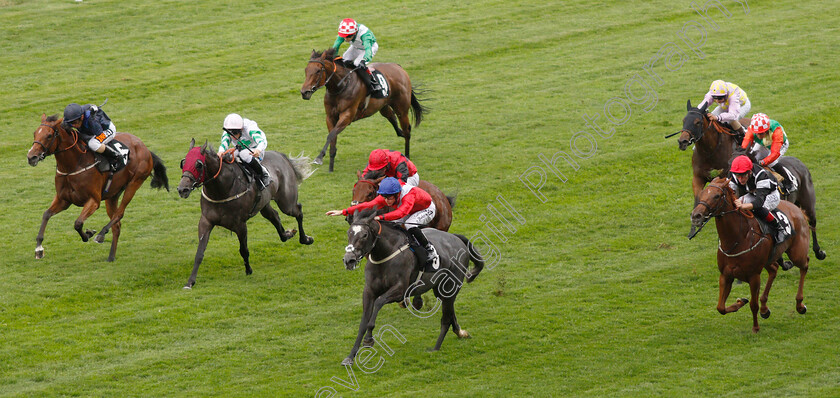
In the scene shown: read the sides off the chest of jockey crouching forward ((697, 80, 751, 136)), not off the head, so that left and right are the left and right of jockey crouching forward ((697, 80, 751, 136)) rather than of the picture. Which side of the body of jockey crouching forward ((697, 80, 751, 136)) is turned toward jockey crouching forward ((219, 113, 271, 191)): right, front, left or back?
front

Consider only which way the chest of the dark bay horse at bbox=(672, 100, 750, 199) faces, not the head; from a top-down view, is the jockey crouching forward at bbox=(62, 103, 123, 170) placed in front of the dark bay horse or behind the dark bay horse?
in front

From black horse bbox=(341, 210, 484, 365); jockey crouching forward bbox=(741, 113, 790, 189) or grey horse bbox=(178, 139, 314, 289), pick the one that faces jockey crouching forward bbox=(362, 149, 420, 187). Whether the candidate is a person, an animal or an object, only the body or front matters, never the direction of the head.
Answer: jockey crouching forward bbox=(741, 113, 790, 189)

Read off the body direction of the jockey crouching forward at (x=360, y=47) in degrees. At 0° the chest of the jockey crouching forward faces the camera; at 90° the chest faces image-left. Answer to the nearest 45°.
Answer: approximately 45°

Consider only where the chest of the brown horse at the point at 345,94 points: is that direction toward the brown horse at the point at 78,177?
yes

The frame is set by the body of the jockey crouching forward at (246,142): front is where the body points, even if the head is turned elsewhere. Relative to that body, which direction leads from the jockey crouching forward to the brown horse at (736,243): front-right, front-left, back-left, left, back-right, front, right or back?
left

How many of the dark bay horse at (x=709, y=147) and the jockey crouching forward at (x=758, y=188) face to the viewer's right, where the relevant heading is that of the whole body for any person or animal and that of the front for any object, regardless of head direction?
0

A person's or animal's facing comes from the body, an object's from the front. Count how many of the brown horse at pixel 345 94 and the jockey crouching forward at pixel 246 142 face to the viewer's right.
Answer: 0

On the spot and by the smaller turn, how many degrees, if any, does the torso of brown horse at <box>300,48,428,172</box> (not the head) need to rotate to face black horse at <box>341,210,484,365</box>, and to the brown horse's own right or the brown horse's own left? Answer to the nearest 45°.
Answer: approximately 45° to the brown horse's own left

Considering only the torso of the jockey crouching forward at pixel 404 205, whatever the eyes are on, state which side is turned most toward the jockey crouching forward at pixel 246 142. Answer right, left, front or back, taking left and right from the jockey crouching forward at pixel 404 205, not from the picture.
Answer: right

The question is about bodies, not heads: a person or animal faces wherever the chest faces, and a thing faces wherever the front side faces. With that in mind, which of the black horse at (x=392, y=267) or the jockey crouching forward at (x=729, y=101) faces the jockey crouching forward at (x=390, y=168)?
the jockey crouching forward at (x=729, y=101)

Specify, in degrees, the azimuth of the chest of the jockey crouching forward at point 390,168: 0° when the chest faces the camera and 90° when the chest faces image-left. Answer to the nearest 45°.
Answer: approximately 45°

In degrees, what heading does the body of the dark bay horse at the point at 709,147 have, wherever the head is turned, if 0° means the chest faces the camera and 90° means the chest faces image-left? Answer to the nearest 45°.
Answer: approximately 45°

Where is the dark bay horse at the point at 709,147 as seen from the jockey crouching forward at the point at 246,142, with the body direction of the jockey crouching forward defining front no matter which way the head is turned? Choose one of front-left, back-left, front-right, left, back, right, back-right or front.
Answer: back-left
